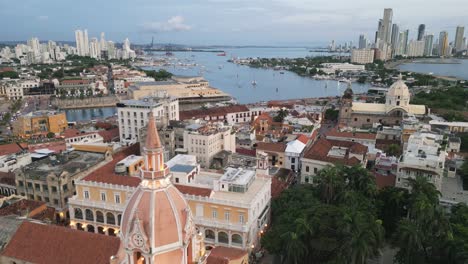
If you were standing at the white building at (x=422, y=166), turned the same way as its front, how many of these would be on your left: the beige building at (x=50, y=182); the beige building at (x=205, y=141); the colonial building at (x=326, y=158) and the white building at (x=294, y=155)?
0

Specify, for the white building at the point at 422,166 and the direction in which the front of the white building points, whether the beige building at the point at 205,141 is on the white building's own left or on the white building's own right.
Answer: on the white building's own right

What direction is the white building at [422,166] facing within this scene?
toward the camera

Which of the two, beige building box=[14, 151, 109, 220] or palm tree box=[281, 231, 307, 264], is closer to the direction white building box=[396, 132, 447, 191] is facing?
the palm tree

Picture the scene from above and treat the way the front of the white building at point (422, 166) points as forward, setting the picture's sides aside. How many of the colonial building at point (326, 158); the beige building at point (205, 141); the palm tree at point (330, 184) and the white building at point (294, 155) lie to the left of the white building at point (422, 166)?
0

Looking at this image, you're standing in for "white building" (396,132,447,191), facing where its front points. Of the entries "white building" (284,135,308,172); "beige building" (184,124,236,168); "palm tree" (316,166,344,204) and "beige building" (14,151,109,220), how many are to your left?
0

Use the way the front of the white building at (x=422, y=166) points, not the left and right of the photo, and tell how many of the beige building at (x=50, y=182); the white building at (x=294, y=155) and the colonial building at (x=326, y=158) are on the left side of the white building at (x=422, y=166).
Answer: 0

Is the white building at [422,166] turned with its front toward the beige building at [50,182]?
no

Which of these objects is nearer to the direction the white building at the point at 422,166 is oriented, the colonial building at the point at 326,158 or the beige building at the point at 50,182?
the beige building

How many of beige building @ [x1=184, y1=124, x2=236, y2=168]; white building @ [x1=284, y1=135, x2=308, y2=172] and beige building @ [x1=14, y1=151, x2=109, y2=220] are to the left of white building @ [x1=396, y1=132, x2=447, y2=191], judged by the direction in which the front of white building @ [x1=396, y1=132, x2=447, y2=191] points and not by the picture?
0

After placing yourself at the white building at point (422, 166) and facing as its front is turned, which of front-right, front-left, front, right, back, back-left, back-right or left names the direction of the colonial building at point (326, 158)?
right

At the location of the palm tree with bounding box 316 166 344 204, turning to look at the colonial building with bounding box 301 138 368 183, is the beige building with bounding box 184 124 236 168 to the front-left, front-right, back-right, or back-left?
front-left

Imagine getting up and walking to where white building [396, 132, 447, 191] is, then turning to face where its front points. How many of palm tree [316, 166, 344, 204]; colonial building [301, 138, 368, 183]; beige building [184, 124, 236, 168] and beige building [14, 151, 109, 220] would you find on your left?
0

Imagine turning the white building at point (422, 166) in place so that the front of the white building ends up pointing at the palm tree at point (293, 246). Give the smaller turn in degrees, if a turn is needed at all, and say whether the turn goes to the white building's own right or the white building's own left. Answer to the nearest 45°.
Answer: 0° — it already faces it

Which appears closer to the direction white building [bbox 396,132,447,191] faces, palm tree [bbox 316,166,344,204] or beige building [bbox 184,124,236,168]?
the palm tree

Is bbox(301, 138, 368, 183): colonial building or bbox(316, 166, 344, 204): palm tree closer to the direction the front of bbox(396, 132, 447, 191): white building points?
the palm tree

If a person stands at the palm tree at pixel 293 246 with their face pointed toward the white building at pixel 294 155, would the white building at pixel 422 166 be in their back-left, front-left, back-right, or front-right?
front-right

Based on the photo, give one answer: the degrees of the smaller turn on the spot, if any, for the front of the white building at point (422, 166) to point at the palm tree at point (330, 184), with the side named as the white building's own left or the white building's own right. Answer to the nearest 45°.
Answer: approximately 45° to the white building's own right

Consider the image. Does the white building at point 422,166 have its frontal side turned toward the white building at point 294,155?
no

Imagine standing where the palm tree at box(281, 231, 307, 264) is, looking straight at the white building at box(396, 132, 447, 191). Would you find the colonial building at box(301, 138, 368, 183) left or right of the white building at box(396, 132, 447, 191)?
left
